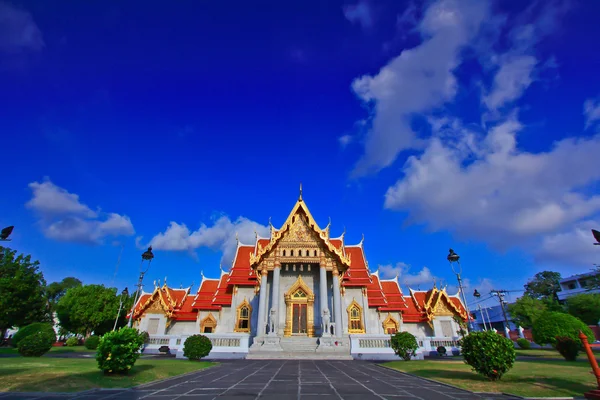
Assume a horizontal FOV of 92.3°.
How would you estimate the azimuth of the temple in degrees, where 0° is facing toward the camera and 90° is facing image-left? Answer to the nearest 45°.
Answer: approximately 0°

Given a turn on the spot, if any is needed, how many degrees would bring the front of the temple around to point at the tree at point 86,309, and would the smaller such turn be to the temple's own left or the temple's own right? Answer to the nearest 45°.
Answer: approximately 135° to the temple's own right

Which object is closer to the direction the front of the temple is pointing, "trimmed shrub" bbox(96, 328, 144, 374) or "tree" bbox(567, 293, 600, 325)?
the trimmed shrub

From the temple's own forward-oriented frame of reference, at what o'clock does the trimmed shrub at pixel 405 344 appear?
The trimmed shrub is roughly at 11 o'clock from the temple.

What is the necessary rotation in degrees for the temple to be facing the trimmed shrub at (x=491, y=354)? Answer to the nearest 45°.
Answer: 0° — it already faces it

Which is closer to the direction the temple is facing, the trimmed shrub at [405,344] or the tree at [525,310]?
the trimmed shrub

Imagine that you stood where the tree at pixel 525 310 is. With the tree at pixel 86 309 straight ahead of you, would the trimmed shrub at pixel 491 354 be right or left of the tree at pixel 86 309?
left

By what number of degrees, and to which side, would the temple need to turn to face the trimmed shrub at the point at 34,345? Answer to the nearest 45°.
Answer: approximately 45° to its right

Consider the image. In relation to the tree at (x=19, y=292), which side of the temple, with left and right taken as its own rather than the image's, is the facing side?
right

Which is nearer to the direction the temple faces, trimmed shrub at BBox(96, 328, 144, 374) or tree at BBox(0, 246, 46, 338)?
the trimmed shrub

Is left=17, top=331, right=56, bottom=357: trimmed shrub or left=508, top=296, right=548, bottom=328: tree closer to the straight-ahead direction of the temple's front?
the trimmed shrub
